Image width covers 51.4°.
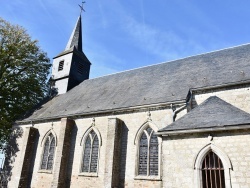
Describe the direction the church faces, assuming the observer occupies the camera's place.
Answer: facing away from the viewer and to the left of the viewer
